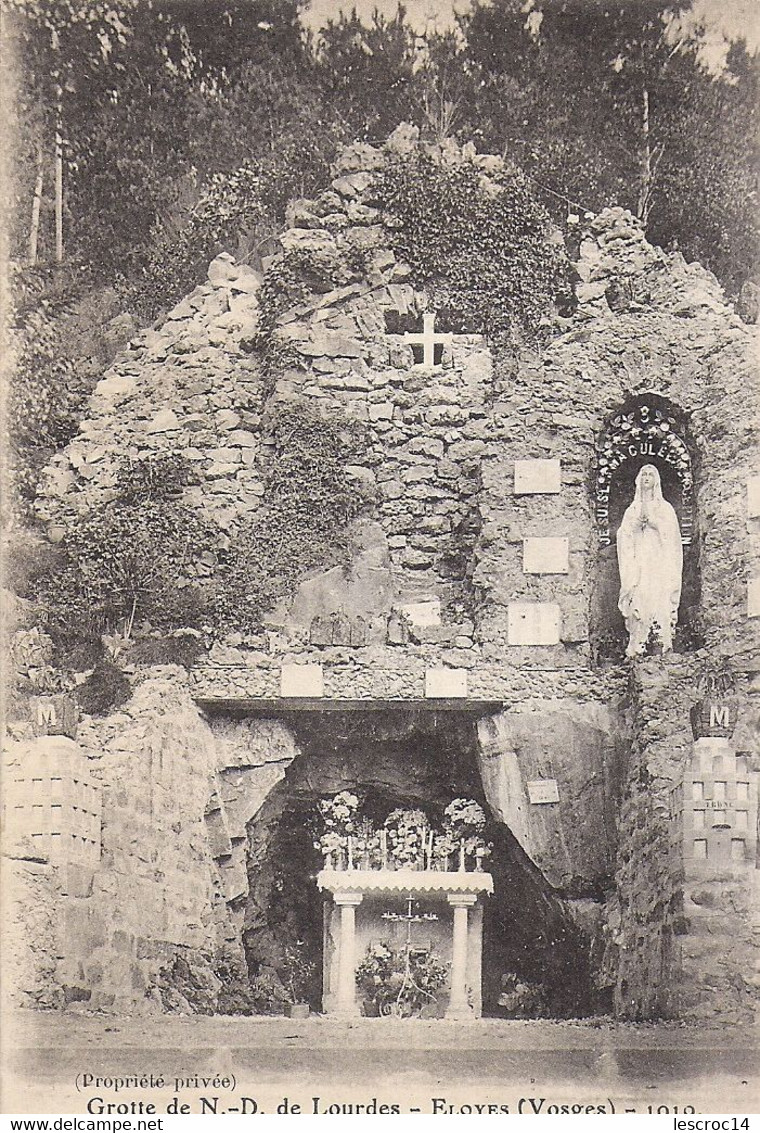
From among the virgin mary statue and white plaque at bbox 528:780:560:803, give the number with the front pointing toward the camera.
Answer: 2
